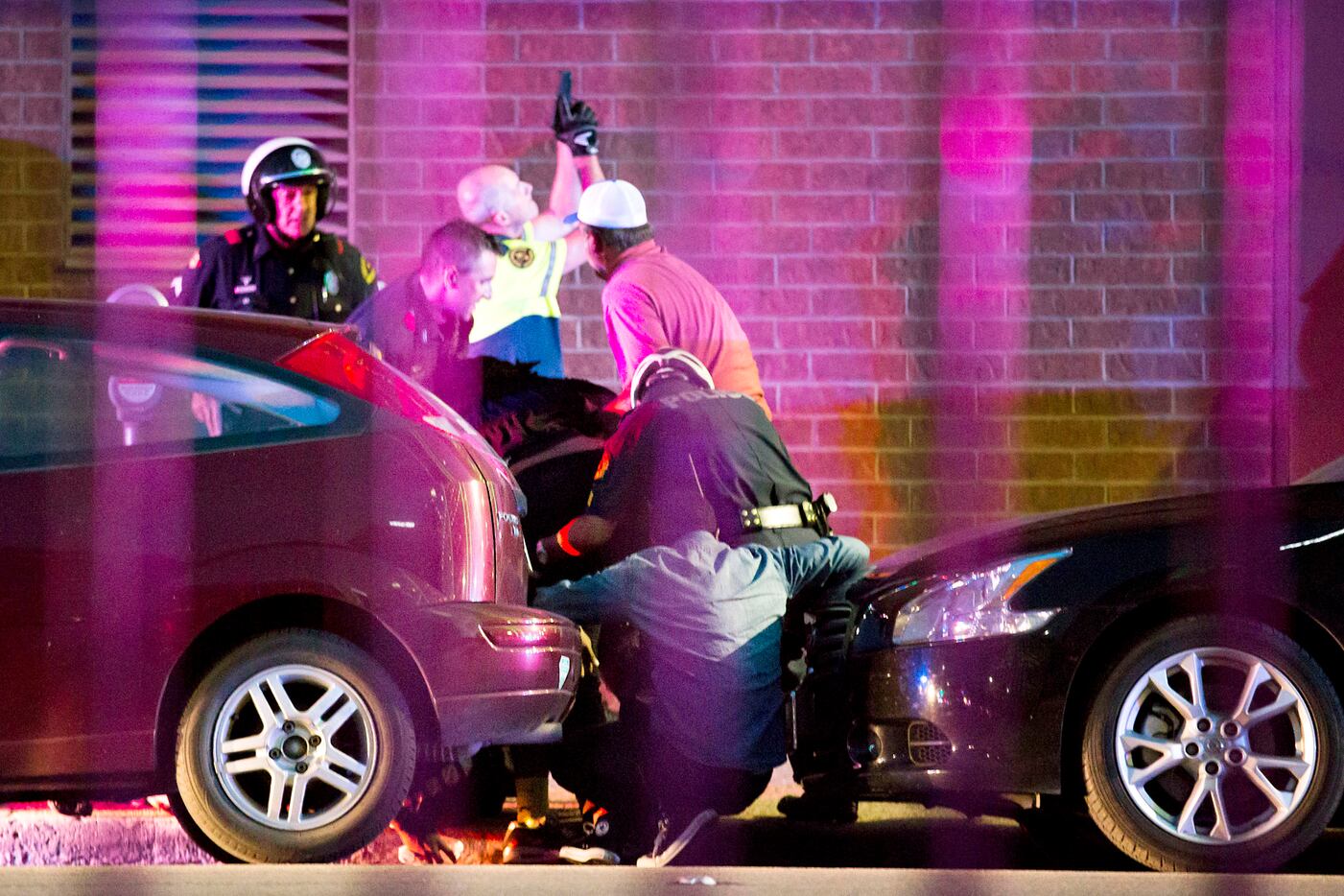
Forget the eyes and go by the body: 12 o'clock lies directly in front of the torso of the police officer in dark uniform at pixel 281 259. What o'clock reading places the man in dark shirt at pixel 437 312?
The man in dark shirt is roughly at 10 o'clock from the police officer in dark uniform.

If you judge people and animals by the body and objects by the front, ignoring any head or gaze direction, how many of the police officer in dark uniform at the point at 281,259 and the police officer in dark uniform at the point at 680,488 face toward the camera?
1

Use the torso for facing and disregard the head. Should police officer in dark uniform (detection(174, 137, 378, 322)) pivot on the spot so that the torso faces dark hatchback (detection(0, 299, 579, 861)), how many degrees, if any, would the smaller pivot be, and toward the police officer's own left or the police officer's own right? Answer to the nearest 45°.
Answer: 0° — they already face it

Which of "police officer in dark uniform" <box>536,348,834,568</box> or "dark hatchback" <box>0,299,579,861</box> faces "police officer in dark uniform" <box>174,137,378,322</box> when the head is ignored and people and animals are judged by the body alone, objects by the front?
"police officer in dark uniform" <box>536,348,834,568</box>

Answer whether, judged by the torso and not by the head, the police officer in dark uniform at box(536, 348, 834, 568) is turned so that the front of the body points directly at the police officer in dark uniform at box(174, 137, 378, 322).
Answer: yes

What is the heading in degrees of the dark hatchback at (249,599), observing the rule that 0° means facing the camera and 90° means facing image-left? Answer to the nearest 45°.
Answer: approximately 90°

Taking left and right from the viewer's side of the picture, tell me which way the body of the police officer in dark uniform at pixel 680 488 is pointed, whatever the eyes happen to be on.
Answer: facing away from the viewer and to the left of the viewer

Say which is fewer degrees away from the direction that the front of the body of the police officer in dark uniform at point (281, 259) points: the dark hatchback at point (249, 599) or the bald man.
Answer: the dark hatchback

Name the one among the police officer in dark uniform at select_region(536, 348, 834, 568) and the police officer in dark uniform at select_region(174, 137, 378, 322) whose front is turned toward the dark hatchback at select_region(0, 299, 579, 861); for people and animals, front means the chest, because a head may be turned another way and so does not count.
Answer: the police officer in dark uniform at select_region(174, 137, 378, 322)

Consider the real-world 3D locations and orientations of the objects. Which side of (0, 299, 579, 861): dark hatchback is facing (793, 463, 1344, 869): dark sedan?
back

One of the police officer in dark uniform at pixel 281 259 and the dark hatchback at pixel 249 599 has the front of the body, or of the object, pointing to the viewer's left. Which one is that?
the dark hatchback

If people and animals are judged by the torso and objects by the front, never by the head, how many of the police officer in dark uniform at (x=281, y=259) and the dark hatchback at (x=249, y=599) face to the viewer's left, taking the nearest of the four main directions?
1
